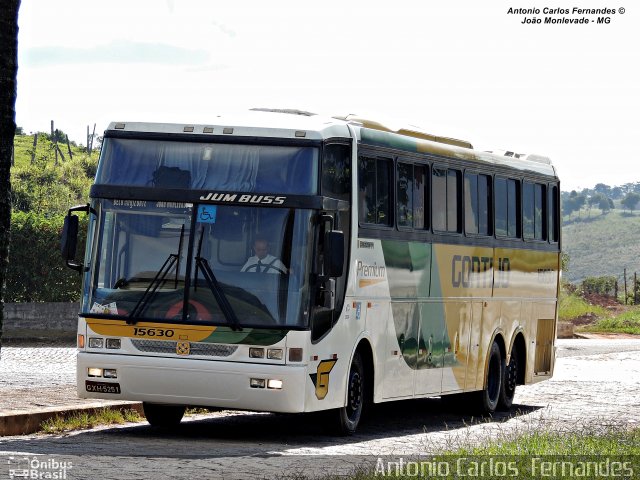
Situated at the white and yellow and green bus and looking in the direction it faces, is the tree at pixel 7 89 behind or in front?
in front

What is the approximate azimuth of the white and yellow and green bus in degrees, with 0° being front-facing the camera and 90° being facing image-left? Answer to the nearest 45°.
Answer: approximately 45°

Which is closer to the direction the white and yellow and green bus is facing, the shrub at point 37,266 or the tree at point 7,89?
the tree

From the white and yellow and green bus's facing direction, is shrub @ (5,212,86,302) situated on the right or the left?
on its right
